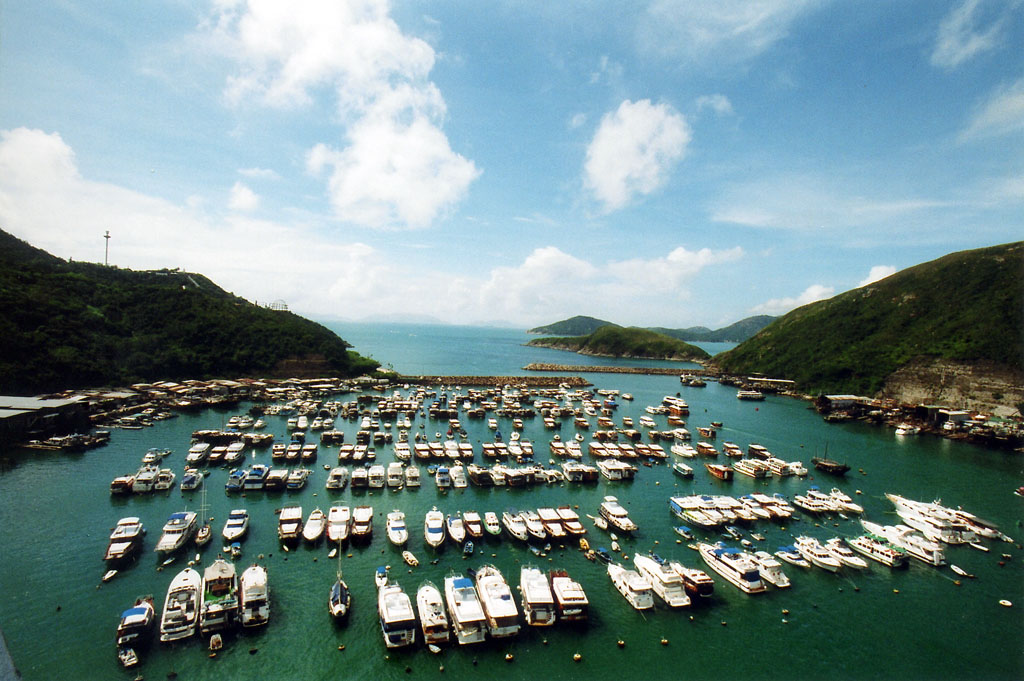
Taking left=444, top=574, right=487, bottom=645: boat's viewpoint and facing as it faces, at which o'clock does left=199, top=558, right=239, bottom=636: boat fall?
left=199, top=558, right=239, bottom=636: boat is roughly at 9 o'clock from left=444, top=574, right=487, bottom=645: boat.

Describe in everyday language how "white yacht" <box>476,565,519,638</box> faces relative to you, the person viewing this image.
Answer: facing away from the viewer

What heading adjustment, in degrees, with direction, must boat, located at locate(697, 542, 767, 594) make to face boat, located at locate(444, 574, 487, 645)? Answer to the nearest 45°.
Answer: approximately 90° to its left

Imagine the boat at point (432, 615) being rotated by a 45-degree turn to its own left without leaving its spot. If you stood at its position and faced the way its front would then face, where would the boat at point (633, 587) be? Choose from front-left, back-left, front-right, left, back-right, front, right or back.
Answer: back-right

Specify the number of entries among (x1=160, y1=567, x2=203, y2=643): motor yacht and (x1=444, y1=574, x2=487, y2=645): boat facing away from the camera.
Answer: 2

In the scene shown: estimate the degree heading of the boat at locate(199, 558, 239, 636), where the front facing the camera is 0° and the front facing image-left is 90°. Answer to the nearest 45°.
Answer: approximately 180°

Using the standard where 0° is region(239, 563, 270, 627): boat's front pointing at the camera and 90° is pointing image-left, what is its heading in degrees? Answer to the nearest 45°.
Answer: approximately 180°

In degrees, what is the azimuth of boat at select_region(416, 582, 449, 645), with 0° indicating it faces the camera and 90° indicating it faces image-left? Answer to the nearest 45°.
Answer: approximately 180°
